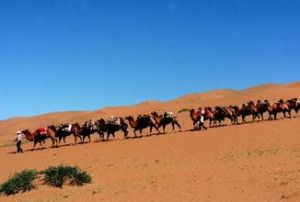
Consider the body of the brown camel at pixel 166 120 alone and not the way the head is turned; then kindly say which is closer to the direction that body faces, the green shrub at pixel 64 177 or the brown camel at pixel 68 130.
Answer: the brown camel

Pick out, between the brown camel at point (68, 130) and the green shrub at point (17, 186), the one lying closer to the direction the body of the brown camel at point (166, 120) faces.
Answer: the brown camel

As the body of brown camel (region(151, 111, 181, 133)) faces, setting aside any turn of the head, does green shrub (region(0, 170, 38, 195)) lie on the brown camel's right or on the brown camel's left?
on the brown camel's left

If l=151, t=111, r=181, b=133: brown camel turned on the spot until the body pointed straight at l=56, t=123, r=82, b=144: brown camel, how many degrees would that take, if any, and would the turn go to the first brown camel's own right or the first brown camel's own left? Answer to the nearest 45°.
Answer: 0° — it already faces it

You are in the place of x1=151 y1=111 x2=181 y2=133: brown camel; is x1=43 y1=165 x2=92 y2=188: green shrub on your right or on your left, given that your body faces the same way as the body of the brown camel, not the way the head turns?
on your left

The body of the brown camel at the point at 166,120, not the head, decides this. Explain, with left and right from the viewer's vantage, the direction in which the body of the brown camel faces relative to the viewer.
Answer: facing to the left of the viewer
